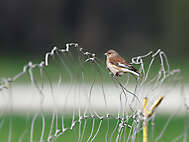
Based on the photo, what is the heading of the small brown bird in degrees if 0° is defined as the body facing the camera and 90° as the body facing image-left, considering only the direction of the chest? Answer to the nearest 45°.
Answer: approximately 90°
